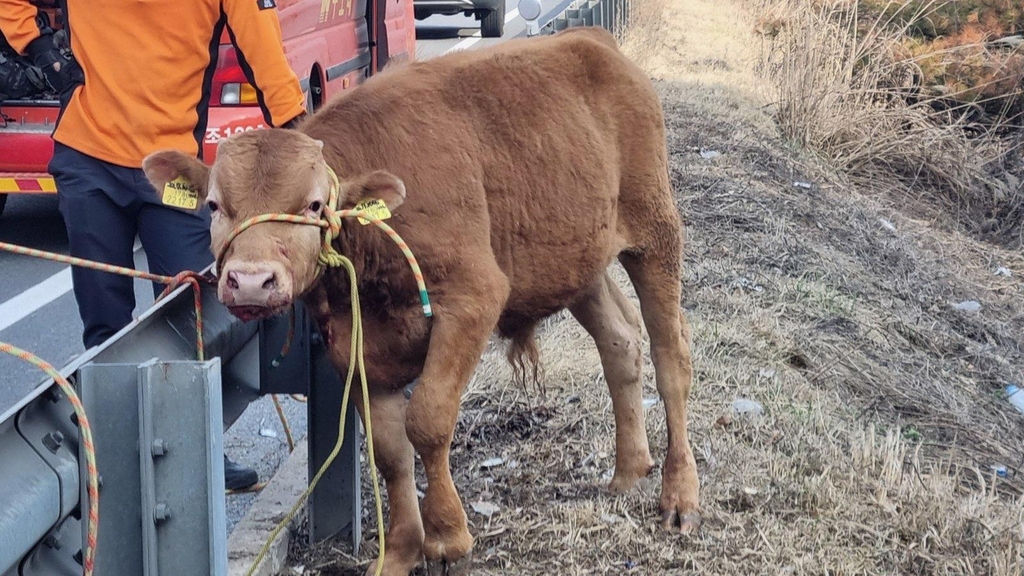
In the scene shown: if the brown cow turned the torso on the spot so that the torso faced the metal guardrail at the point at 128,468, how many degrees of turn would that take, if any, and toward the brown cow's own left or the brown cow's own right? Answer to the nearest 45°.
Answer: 0° — it already faces it

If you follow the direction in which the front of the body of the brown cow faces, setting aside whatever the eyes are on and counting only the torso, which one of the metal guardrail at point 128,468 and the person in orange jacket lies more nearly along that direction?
the metal guardrail

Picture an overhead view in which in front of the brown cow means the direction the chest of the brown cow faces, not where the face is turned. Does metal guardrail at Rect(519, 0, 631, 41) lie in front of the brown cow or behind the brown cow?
behind

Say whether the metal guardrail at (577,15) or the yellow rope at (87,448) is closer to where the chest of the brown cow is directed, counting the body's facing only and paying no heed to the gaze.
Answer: the yellow rope

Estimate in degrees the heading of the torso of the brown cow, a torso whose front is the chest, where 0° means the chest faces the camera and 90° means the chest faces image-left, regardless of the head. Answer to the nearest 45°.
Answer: approximately 45°
